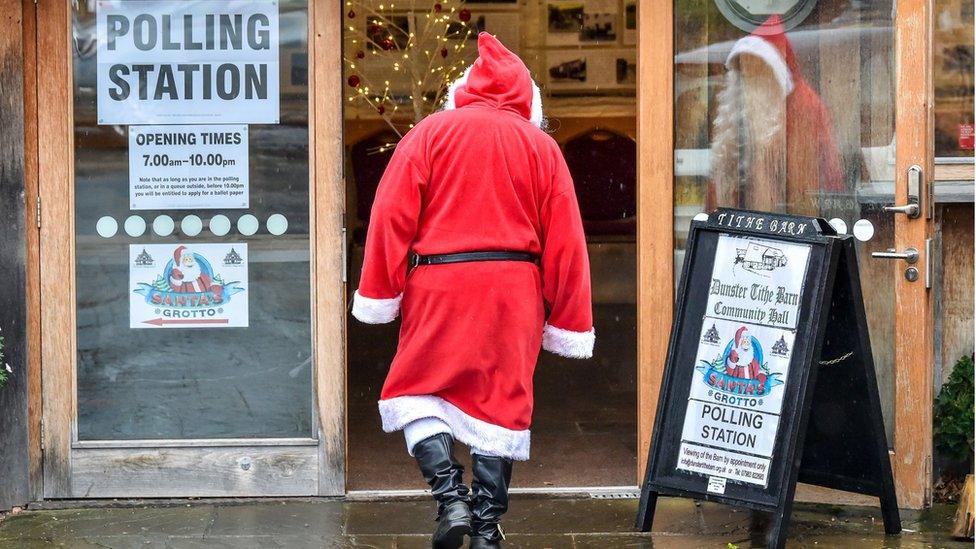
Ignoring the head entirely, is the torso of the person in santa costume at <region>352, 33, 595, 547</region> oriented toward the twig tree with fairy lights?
yes

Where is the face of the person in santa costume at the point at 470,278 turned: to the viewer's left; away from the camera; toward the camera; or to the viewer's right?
away from the camera

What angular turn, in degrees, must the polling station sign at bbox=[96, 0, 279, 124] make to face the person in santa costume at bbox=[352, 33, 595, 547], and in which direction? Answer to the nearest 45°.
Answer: approximately 45° to its left

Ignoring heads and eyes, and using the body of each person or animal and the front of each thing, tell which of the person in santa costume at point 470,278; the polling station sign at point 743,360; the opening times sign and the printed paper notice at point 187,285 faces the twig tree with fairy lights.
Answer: the person in santa costume

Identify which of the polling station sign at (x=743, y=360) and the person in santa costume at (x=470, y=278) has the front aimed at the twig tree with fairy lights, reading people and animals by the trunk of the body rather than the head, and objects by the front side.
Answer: the person in santa costume

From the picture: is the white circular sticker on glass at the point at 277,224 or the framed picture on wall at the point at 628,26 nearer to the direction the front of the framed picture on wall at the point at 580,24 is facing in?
the white circular sticker on glass

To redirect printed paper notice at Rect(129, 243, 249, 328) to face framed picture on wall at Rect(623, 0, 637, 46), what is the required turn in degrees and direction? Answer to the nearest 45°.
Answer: approximately 135° to its left

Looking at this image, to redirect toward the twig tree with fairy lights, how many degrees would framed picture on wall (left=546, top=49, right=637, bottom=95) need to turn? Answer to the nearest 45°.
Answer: approximately 45° to its right

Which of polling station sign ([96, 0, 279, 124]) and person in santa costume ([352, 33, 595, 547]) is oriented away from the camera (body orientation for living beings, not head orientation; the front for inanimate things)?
the person in santa costume

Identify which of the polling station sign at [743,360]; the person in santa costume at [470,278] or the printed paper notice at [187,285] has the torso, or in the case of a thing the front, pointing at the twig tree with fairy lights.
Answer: the person in santa costume

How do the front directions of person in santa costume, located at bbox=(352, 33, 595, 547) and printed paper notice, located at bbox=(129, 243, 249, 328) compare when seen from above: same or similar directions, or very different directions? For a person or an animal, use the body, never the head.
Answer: very different directions
